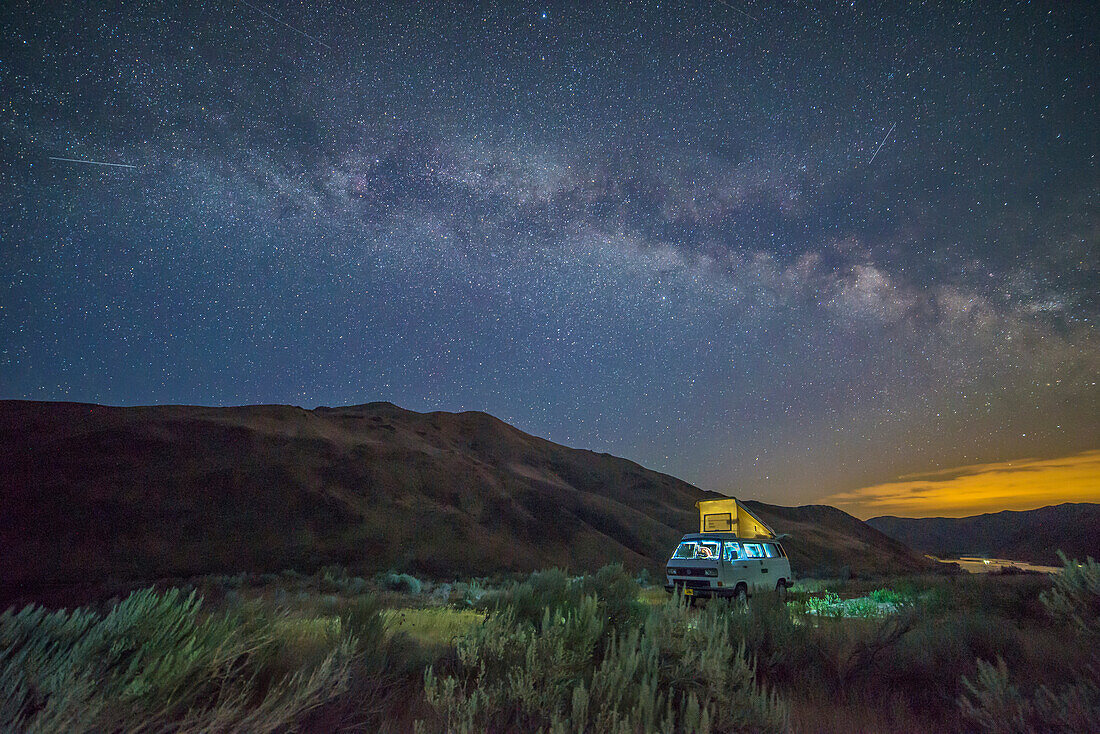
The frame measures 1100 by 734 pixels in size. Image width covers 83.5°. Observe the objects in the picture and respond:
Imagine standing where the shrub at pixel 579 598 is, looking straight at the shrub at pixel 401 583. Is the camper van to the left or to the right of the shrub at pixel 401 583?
right

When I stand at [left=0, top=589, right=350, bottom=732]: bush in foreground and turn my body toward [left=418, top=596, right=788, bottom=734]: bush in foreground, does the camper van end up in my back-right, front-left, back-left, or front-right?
front-left

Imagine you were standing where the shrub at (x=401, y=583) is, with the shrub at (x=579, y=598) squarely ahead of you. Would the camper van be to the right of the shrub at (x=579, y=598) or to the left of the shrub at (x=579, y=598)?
left

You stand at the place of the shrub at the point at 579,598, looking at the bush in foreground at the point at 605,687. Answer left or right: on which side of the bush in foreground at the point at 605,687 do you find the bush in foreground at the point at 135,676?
right

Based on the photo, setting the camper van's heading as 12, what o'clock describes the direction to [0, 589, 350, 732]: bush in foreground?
The bush in foreground is roughly at 11 o'clock from the camper van.

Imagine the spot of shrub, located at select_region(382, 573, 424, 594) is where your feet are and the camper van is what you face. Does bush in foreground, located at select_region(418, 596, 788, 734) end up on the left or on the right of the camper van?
right

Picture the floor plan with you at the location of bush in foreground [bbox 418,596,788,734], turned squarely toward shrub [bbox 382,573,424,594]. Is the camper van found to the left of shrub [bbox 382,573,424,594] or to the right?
right

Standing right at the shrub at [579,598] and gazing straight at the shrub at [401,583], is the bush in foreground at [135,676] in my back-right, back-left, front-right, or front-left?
back-left

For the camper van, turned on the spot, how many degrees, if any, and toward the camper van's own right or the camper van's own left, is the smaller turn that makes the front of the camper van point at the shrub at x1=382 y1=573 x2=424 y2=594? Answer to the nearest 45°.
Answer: approximately 45° to the camper van's own right

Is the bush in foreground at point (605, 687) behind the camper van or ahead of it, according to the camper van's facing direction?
ahead

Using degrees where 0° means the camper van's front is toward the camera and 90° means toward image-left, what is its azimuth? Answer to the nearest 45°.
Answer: approximately 45°
